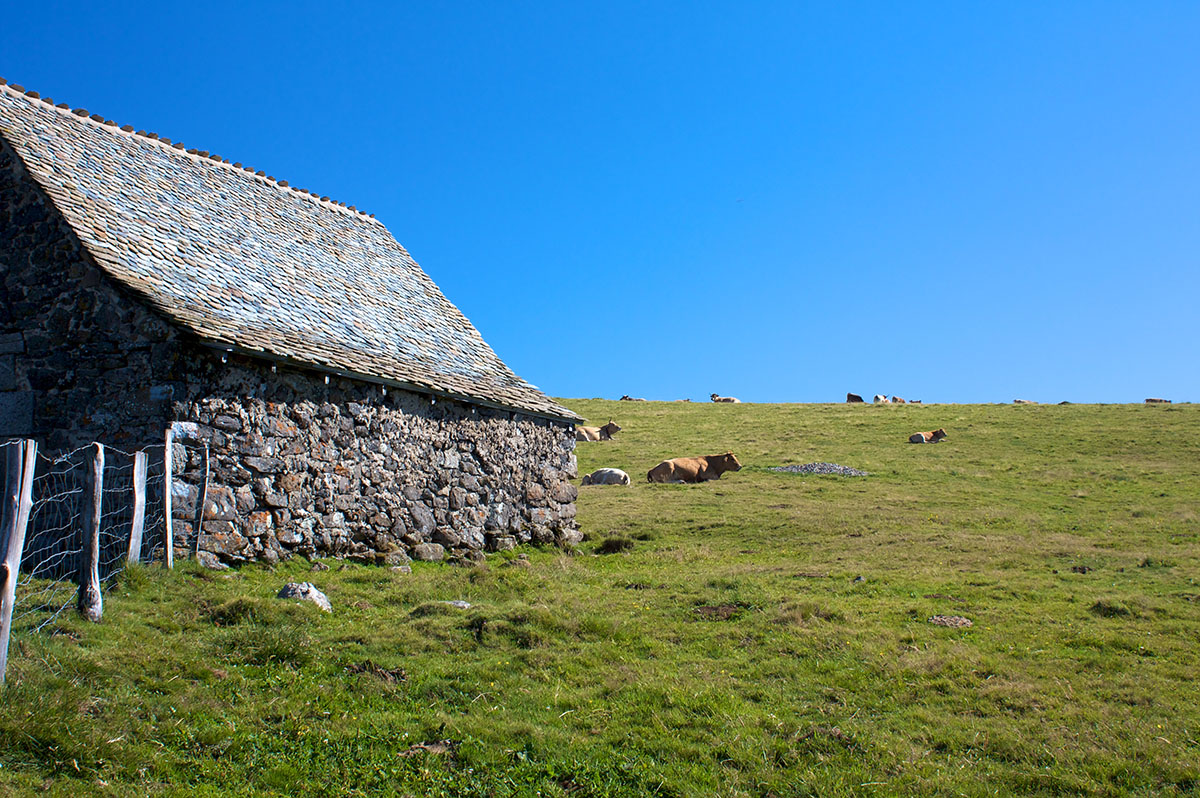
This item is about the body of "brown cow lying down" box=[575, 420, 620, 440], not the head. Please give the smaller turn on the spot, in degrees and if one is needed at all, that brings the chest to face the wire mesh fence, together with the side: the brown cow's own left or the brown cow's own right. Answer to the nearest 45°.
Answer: approximately 90° to the brown cow's own right

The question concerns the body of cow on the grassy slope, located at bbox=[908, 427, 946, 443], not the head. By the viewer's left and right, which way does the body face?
facing to the right of the viewer

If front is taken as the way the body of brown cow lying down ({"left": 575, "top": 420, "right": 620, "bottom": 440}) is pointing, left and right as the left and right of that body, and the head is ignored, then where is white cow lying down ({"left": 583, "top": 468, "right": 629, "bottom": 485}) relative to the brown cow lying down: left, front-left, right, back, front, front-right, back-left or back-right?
right

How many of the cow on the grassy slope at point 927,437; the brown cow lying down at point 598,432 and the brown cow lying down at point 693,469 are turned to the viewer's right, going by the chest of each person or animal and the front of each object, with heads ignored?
3

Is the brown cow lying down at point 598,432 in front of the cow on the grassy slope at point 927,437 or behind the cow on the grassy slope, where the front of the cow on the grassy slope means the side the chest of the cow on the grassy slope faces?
behind

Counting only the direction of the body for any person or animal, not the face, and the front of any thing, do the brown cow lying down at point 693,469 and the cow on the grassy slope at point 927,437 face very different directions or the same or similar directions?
same or similar directions

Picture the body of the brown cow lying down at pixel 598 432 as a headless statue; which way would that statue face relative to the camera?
to the viewer's right

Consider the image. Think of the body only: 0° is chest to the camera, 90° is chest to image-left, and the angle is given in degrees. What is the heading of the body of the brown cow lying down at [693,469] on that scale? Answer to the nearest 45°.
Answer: approximately 270°

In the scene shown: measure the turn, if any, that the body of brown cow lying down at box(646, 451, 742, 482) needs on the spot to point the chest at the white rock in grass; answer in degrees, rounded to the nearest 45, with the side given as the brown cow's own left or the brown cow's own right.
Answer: approximately 90° to the brown cow's own right

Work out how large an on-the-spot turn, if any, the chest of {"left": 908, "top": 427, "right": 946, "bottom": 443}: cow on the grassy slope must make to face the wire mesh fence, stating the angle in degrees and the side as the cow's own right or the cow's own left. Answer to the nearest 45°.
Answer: approximately 90° to the cow's own right

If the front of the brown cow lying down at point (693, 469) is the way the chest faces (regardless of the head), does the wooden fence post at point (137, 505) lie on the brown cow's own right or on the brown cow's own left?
on the brown cow's own right

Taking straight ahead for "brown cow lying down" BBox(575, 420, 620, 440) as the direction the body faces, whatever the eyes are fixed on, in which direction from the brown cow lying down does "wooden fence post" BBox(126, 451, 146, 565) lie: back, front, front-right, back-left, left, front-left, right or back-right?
right

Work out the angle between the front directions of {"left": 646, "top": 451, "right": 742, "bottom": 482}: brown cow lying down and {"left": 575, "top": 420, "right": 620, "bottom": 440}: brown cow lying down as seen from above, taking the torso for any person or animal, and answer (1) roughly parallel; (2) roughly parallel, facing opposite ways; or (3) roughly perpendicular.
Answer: roughly parallel
